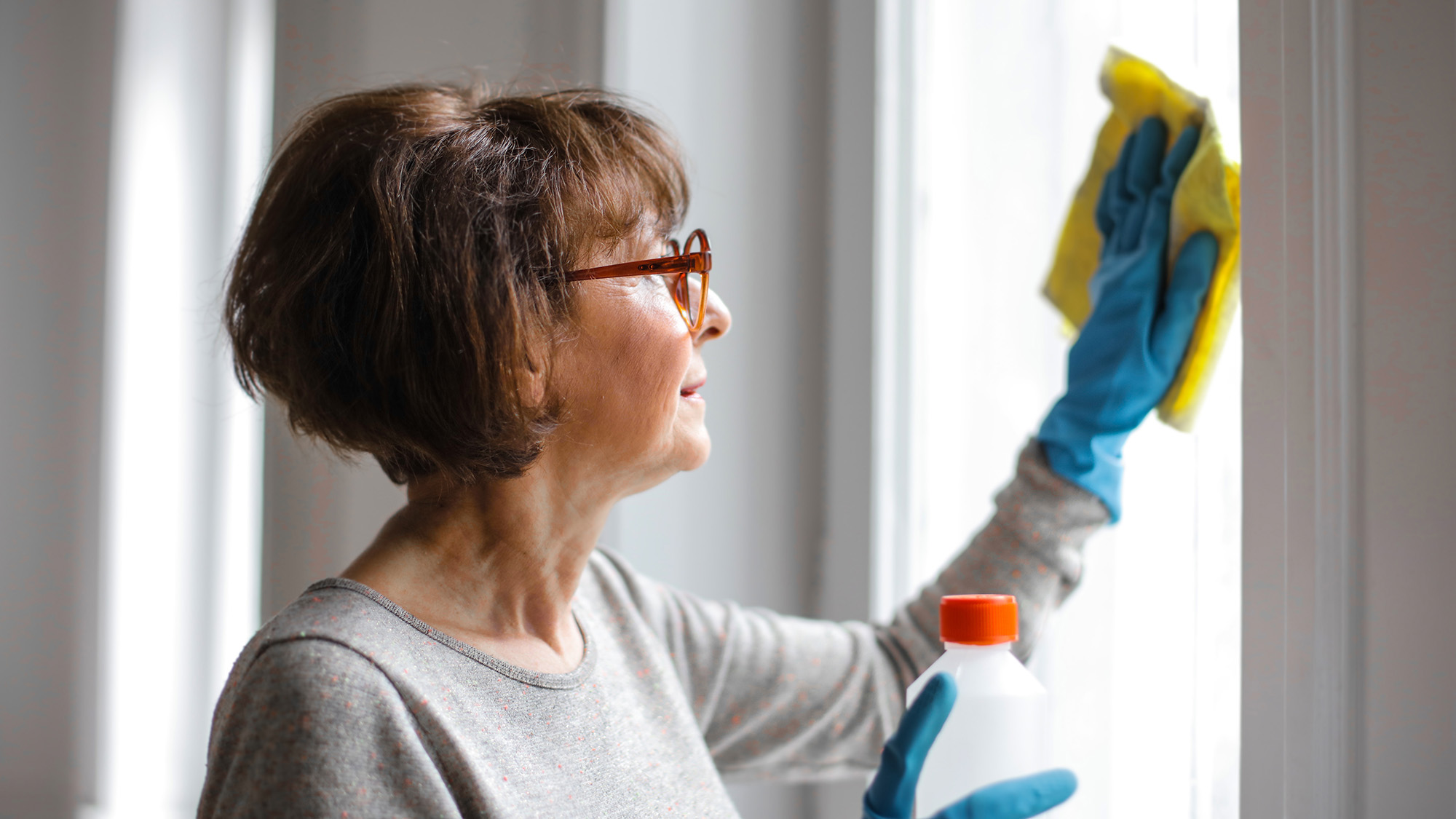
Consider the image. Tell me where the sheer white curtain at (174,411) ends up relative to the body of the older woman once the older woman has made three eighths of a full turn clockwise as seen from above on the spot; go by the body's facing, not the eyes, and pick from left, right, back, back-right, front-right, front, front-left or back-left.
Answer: front-right

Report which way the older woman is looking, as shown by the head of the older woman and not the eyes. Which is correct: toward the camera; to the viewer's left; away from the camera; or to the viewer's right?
to the viewer's right

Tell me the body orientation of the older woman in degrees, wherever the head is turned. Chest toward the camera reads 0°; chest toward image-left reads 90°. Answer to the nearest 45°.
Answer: approximately 315°
